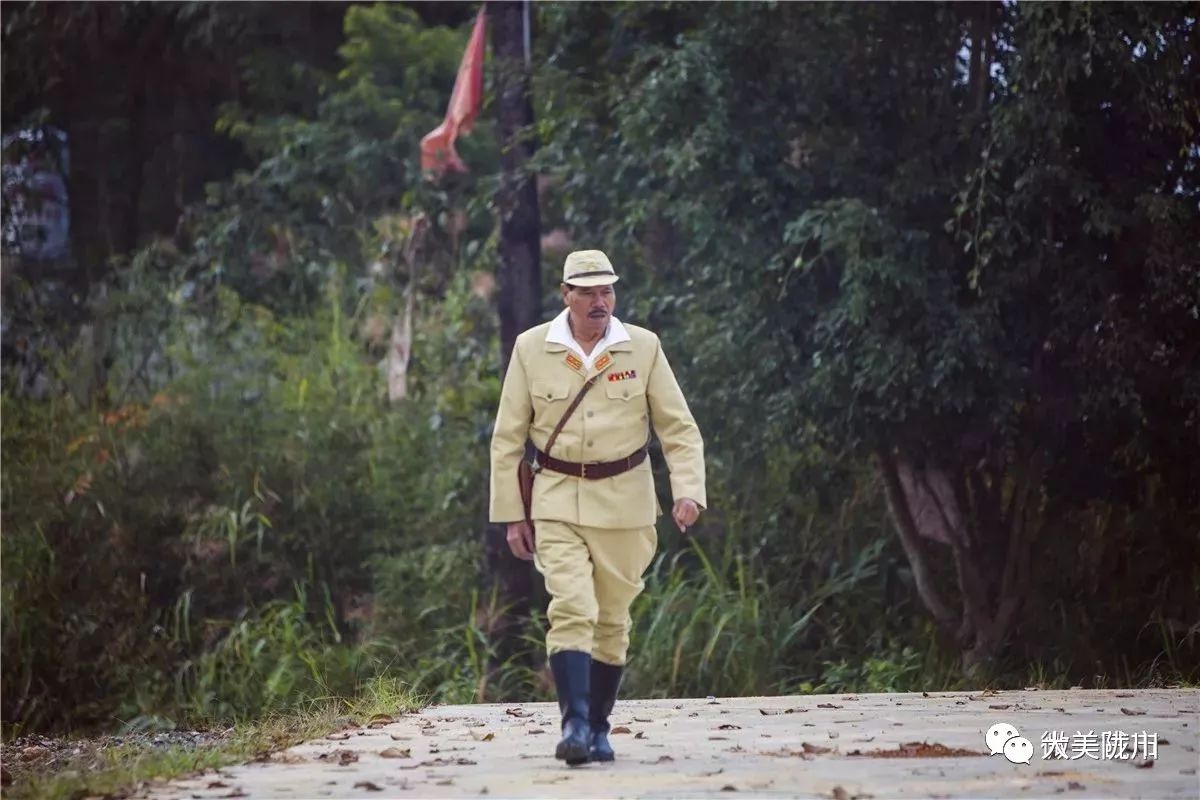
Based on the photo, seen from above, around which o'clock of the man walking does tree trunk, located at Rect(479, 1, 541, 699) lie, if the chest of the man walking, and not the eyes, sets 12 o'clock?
The tree trunk is roughly at 6 o'clock from the man walking.

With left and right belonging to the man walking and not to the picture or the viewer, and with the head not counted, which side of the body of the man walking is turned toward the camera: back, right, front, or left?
front

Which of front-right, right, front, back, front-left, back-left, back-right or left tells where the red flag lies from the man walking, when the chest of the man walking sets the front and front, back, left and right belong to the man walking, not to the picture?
back

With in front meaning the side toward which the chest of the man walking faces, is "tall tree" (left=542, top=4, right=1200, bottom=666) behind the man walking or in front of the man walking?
behind

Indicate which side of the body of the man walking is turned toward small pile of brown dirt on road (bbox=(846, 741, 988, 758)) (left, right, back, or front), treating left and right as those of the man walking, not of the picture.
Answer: left
